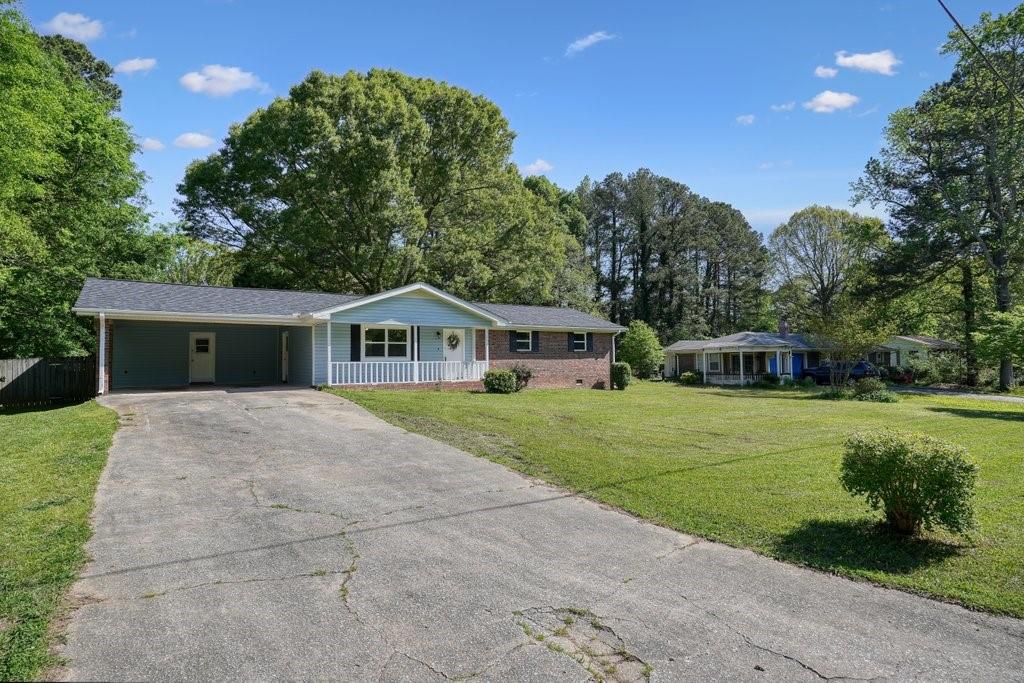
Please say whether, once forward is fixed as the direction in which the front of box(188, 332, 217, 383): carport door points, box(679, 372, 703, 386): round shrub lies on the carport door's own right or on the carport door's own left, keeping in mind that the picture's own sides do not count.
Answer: on the carport door's own left

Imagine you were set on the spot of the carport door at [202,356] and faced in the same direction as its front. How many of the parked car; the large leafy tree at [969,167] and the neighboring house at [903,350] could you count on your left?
3

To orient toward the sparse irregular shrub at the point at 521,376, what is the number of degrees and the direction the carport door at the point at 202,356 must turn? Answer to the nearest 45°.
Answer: approximately 90° to its left

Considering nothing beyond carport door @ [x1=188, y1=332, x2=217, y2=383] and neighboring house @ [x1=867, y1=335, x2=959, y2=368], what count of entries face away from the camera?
0

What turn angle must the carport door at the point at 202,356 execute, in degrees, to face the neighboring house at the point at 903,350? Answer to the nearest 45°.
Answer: approximately 90° to its left

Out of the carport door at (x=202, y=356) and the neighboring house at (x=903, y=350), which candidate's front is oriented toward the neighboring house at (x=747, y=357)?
the neighboring house at (x=903, y=350)

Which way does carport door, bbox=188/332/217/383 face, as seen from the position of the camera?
facing the viewer

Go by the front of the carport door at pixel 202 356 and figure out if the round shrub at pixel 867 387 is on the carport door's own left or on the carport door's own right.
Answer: on the carport door's own left

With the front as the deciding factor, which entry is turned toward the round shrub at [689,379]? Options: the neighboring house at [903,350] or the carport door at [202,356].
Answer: the neighboring house
